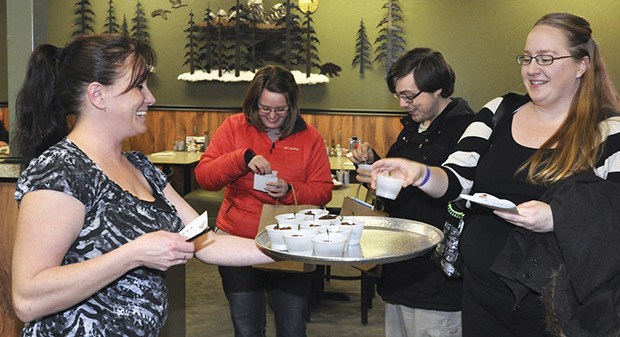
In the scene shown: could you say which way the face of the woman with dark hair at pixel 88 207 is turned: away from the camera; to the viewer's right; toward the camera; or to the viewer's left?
to the viewer's right

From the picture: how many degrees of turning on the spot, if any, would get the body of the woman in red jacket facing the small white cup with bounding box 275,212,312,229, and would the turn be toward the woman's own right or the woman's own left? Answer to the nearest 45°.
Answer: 0° — they already face it

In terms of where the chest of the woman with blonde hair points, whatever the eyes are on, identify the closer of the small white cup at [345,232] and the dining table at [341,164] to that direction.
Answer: the small white cup

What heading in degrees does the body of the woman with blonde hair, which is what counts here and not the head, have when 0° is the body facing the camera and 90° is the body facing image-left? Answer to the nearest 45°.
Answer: approximately 45°

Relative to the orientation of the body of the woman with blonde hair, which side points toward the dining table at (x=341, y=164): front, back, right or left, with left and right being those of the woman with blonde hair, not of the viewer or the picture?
right

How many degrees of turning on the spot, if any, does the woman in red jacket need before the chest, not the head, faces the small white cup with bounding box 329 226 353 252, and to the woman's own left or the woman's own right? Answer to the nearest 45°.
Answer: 0° — they already face it

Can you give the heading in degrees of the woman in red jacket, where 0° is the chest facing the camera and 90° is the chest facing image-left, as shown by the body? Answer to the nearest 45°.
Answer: approximately 0°

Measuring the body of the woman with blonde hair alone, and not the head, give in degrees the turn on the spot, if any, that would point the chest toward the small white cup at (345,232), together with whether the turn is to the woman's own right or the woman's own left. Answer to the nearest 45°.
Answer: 0° — they already face it
